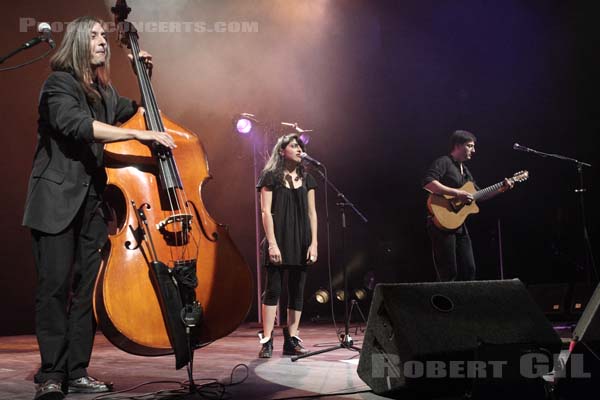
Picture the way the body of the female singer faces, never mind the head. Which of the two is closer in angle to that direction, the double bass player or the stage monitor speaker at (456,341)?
the stage monitor speaker

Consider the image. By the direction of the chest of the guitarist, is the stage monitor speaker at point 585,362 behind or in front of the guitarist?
in front

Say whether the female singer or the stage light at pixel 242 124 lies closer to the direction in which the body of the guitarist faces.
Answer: the female singer

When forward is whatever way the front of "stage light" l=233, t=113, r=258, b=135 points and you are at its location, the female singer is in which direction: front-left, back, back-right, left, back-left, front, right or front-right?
front

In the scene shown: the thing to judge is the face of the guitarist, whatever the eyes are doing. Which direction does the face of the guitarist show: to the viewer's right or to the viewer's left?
to the viewer's right

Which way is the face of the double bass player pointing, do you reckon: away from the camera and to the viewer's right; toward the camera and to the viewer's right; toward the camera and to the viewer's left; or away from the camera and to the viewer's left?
toward the camera and to the viewer's right

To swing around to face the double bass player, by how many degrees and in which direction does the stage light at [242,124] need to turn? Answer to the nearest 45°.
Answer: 0° — it already faces them

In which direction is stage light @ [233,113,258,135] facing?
toward the camera

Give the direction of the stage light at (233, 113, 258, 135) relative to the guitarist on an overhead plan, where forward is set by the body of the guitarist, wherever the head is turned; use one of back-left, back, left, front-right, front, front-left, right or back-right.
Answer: back-right

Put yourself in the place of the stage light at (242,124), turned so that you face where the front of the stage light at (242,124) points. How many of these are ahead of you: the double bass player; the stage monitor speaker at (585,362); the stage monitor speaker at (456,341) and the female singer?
4

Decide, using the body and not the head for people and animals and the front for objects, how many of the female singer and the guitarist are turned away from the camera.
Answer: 0

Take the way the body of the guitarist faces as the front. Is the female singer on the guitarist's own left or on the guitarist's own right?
on the guitarist's own right

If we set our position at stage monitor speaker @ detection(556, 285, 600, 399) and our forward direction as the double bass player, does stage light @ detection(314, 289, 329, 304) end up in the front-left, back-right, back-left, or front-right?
front-right

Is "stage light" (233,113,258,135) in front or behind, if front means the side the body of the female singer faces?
behind
